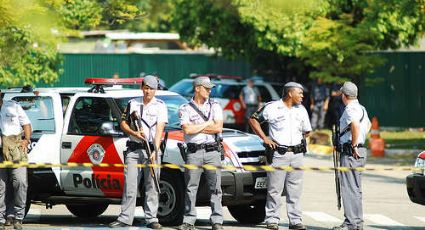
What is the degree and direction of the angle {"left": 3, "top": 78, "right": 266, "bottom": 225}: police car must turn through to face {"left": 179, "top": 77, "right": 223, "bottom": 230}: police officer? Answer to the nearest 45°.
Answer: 0° — it already faces them

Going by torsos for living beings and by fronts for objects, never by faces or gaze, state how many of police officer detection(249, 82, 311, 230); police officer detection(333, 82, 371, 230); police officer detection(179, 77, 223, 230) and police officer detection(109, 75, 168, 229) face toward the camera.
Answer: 3

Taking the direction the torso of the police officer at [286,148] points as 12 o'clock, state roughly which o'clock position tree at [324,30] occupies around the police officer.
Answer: The tree is roughly at 6 o'clock from the police officer.

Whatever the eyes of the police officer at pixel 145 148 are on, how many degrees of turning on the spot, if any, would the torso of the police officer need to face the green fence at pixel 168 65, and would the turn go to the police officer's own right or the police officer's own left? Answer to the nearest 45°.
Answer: approximately 180°

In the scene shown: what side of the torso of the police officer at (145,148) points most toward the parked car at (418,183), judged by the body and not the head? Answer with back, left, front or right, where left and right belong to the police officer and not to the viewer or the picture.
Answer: left

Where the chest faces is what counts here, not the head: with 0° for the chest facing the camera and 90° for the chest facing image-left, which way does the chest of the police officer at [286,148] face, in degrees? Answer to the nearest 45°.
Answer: approximately 0°

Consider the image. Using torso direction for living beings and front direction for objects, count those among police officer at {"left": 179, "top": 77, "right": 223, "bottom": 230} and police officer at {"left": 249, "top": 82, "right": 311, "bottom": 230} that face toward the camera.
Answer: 2

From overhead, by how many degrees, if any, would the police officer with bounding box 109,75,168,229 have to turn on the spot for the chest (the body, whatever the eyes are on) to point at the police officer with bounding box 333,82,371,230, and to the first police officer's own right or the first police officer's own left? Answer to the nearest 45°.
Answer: approximately 90° to the first police officer's own left

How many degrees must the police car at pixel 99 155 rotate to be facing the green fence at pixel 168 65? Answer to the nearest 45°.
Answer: approximately 135° to its left

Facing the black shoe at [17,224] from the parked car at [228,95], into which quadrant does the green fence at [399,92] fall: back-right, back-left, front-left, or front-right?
back-left
